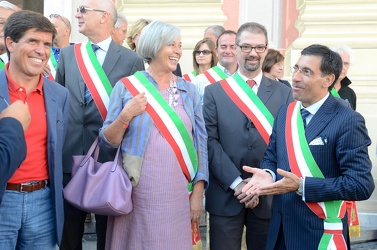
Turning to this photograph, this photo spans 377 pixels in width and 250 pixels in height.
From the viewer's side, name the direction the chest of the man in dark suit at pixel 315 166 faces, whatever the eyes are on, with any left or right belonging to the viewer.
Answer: facing the viewer and to the left of the viewer

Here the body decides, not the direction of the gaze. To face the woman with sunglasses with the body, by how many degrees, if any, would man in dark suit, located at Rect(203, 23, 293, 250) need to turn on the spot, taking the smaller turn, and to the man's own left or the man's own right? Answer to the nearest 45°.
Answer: approximately 180°

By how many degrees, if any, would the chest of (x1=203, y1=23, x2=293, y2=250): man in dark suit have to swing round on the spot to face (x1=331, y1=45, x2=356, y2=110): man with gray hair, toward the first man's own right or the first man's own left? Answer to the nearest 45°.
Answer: approximately 135° to the first man's own left

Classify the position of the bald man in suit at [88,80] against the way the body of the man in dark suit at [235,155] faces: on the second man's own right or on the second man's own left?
on the second man's own right

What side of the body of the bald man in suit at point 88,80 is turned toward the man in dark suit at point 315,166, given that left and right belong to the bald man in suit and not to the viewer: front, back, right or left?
left

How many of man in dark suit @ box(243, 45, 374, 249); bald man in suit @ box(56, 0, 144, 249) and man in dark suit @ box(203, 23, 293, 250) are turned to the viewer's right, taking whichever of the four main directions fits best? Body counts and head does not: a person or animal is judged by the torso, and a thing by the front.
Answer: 0

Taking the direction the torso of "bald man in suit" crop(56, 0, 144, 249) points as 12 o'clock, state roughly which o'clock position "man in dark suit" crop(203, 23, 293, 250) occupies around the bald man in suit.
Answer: The man in dark suit is roughly at 8 o'clock from the bald man in suit.

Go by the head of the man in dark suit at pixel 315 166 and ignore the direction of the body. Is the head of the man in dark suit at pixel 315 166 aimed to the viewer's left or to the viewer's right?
to the viewer's left

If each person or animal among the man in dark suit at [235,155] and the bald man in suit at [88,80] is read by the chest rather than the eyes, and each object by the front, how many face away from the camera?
0
